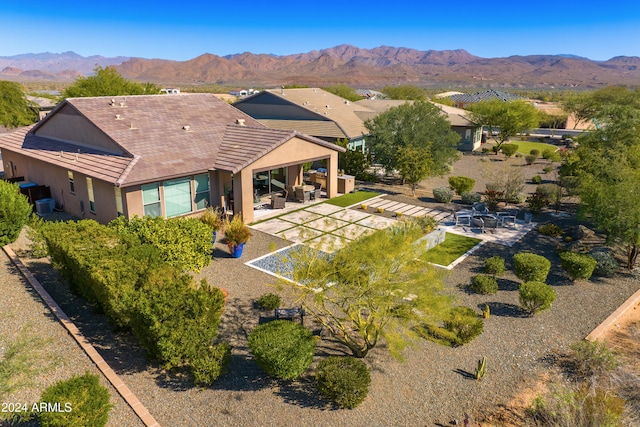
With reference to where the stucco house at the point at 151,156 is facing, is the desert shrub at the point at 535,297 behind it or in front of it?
behind

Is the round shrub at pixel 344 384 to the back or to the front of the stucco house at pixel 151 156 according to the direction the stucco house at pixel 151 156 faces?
to the back

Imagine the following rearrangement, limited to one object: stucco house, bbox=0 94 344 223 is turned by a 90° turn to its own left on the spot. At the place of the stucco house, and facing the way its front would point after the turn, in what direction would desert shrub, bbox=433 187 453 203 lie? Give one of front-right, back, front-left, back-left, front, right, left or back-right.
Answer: back-left

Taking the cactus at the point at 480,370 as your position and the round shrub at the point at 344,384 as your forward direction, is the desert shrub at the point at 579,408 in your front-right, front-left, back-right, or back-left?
back-left

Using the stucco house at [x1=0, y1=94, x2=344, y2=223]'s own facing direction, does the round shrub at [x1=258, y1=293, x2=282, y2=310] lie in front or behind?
behind

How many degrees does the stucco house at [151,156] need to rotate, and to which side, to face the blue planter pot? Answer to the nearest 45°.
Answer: approximately 180°

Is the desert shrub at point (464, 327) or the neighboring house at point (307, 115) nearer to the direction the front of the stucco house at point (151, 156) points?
the neighboring house

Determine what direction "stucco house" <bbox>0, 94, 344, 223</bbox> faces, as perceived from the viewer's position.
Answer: facing away from the viewer and to the left of the viewer

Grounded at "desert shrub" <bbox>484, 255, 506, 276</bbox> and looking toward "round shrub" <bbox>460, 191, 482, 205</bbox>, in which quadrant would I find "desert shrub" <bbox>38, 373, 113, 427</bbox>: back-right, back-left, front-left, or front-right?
back-left

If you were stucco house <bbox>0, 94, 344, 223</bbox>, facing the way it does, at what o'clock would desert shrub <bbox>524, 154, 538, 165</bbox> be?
The desert shrub is roughly at 4 o'clock from the stucco house.

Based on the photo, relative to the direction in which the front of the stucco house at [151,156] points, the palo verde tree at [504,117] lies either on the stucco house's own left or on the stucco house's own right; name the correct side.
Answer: on the stucco house's own right
